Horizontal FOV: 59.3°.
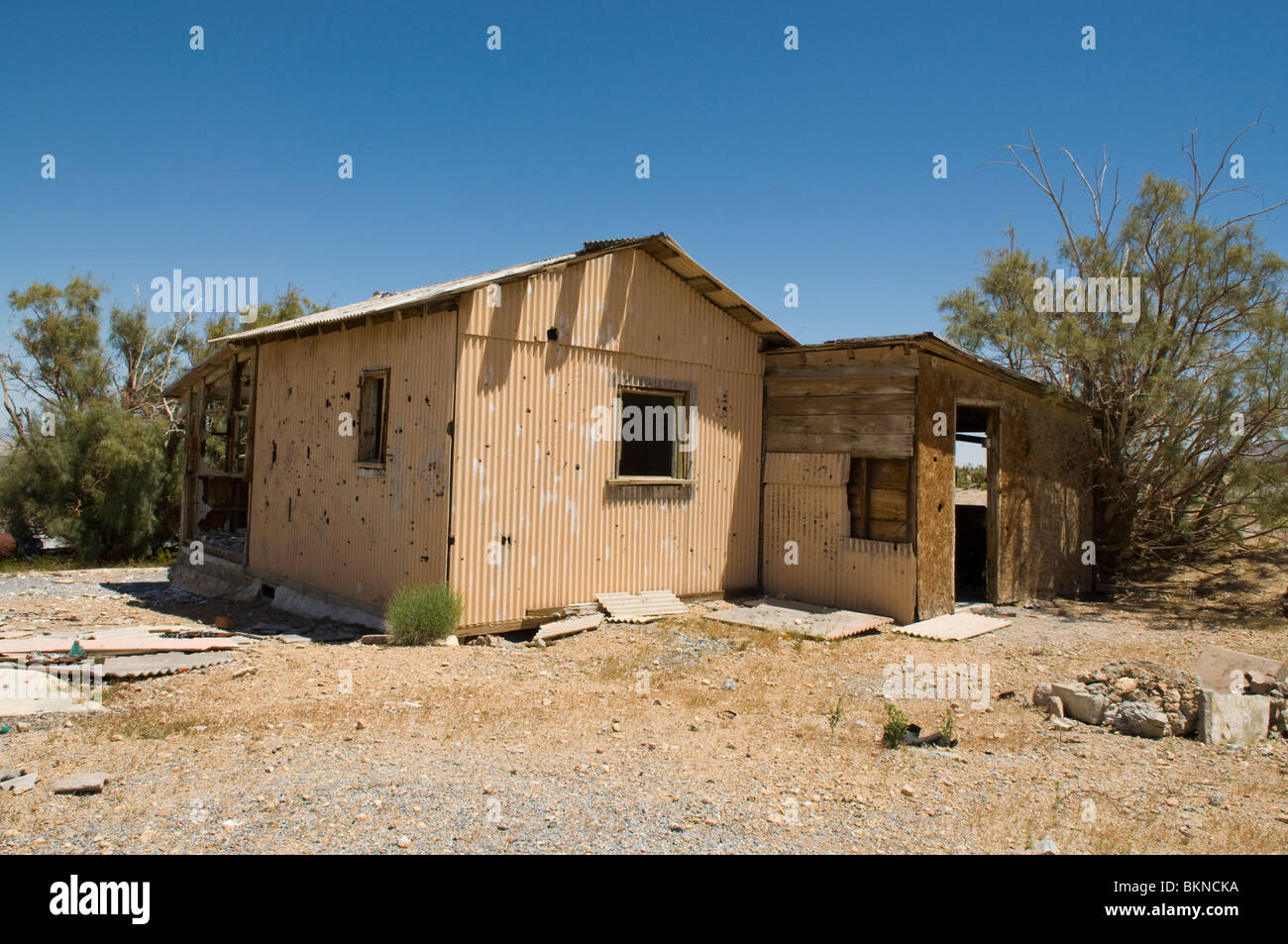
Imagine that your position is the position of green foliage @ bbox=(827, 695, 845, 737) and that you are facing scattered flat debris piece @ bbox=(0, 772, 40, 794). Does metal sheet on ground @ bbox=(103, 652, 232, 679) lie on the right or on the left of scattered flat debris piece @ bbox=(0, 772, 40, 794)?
right

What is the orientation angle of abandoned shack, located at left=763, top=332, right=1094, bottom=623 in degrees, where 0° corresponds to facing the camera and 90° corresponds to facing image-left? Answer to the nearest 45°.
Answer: approximately 315°

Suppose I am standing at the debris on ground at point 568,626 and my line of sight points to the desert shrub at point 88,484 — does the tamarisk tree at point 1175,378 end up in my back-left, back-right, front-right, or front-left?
back-right

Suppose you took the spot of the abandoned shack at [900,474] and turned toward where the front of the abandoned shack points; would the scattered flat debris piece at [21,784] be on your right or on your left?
on your right

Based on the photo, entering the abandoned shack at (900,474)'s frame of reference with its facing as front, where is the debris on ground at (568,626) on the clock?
The debris on ground is roughly at 3 o'clock from the abandoned shack.

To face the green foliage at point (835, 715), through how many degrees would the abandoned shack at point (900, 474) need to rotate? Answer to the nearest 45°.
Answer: approximately 45° to its right

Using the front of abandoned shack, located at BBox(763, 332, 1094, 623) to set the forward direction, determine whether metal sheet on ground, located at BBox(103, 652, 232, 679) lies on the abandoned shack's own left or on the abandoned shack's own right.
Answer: on the abandoned shack's own right

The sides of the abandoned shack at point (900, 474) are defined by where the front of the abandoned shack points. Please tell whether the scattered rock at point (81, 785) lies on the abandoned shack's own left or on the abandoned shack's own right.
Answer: on the abandoned shack's own right

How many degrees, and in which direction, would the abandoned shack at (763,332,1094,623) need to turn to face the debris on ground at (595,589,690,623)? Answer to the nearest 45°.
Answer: approximately 90° to its right
